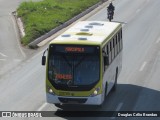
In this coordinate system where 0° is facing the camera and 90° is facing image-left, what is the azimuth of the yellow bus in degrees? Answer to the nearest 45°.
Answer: approximately 0°
